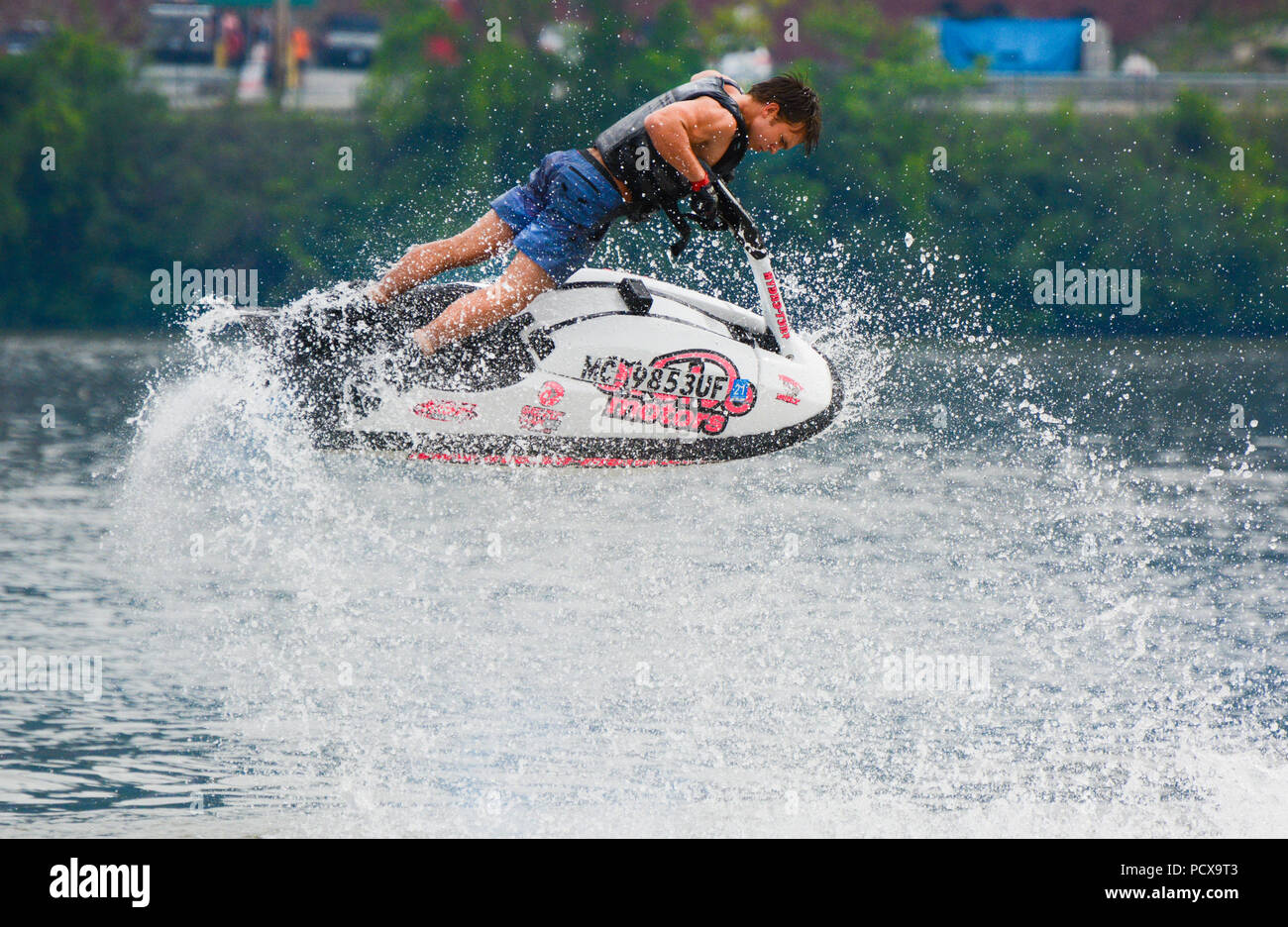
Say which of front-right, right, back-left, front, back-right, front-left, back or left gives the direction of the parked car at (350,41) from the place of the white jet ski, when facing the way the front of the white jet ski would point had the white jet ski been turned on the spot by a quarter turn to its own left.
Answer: front

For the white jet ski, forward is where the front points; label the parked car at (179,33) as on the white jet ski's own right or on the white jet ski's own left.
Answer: on the white jet ski's own left

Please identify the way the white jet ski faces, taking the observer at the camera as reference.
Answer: facing to the right of the viewer

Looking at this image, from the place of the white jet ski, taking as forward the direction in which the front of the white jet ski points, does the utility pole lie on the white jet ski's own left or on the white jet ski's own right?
on the white jet ski's own left

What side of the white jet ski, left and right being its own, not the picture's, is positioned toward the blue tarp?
left
